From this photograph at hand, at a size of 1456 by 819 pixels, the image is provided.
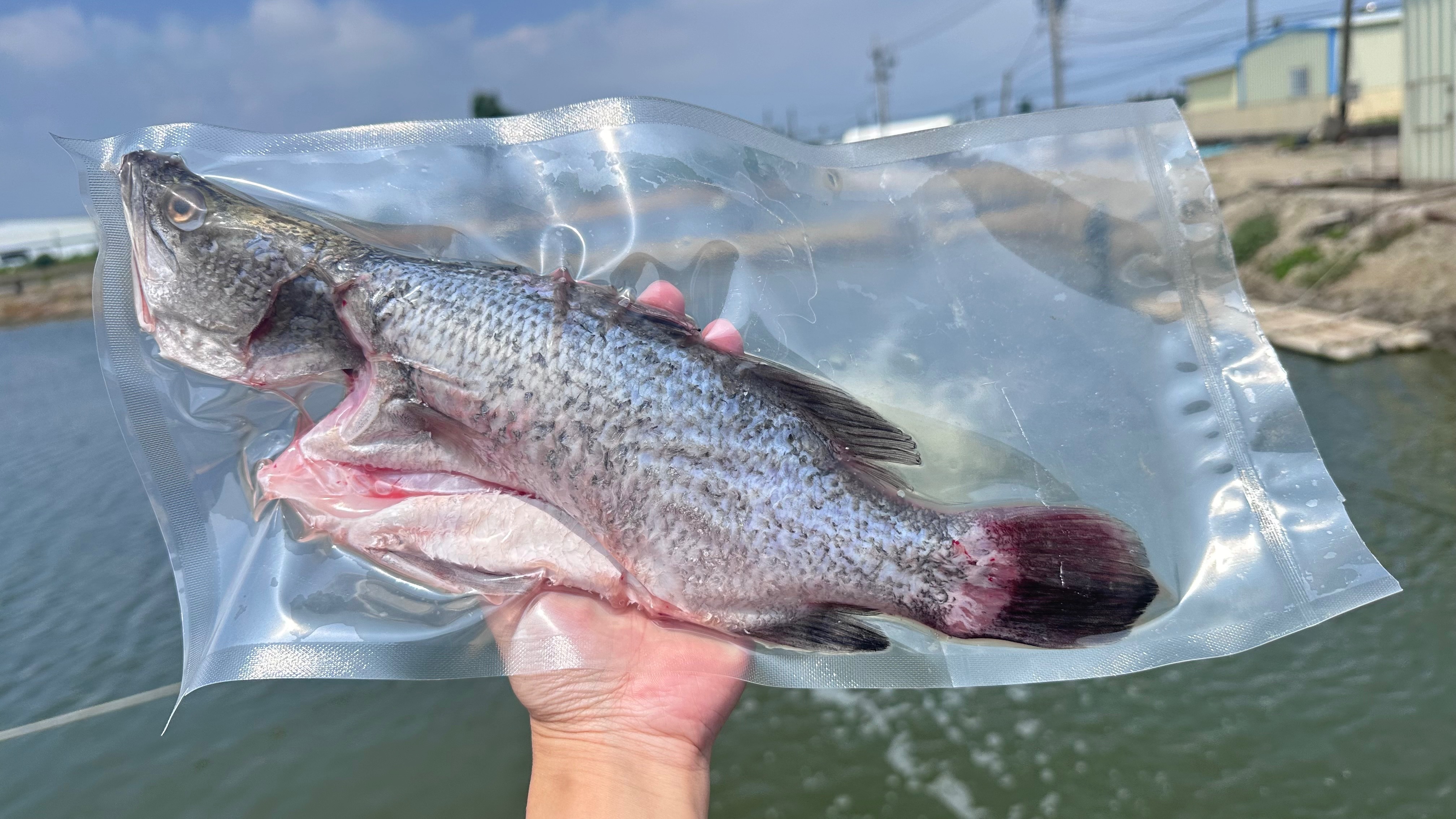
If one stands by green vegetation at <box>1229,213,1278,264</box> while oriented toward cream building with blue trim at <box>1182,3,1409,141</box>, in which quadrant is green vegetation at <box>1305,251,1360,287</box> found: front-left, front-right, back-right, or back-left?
back-right

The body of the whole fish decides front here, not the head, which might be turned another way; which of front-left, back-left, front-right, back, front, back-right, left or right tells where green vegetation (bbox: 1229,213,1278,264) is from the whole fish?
back-right

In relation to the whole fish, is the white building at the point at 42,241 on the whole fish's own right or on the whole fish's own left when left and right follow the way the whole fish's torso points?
on the whole fish's own right

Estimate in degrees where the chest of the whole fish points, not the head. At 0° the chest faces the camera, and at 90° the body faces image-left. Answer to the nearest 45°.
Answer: approximately 90°

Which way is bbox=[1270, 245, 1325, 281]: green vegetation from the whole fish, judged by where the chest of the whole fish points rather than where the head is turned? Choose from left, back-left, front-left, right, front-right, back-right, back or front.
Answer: back-right

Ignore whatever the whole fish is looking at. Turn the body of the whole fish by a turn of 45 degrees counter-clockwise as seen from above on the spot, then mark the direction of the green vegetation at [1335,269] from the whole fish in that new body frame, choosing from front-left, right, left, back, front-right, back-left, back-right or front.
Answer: back

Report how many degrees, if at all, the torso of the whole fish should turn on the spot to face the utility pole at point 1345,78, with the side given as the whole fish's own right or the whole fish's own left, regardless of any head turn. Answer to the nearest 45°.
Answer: approximately 135° to the whole fish's own right

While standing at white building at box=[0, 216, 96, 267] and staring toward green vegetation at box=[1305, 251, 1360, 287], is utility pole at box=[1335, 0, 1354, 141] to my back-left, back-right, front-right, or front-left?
front-left

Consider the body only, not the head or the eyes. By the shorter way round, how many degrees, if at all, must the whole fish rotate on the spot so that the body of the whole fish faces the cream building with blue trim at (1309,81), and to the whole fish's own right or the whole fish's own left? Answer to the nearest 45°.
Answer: approximately 135° to the whole fish's own right
